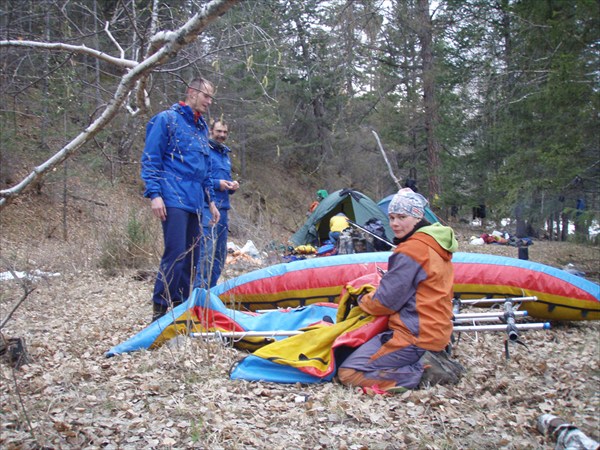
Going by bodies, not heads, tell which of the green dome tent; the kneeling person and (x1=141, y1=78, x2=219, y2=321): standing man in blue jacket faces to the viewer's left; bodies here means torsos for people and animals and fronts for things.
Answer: the kneeling person

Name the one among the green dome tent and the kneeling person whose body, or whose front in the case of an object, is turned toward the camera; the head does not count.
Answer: the green dome tent

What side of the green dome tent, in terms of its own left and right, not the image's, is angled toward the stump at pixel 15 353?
front

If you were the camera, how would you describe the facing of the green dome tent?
facing the viewer

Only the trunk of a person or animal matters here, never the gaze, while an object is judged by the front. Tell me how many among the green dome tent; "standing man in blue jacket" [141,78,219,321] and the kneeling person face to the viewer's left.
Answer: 1

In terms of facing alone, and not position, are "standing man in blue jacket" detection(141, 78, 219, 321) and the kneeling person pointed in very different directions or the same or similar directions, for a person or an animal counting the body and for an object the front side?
very different directions

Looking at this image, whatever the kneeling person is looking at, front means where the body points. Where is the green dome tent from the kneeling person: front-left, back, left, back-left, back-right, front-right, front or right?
right

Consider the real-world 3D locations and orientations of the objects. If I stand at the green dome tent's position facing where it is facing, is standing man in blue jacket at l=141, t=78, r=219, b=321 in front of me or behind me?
in front

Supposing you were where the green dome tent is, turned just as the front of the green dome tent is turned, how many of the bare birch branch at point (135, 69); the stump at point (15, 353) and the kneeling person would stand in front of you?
3

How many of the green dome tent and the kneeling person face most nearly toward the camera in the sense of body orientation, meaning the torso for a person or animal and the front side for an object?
1

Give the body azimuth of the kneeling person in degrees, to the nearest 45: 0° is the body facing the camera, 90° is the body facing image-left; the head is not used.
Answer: approximately 90°

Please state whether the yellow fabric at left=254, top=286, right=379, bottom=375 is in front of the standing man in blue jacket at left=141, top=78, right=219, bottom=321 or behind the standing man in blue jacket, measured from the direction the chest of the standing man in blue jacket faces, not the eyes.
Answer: in front

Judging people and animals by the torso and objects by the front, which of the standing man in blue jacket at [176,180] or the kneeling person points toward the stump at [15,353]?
the kneeling person

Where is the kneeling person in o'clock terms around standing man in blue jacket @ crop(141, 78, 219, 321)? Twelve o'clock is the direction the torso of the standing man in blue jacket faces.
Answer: The kneeling person is roughly at 12 o'clock from the standing man in blue jacket.

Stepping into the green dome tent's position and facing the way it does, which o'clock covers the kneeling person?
The kneeling person is roughly at 12 o'clock from the green dome tent.
